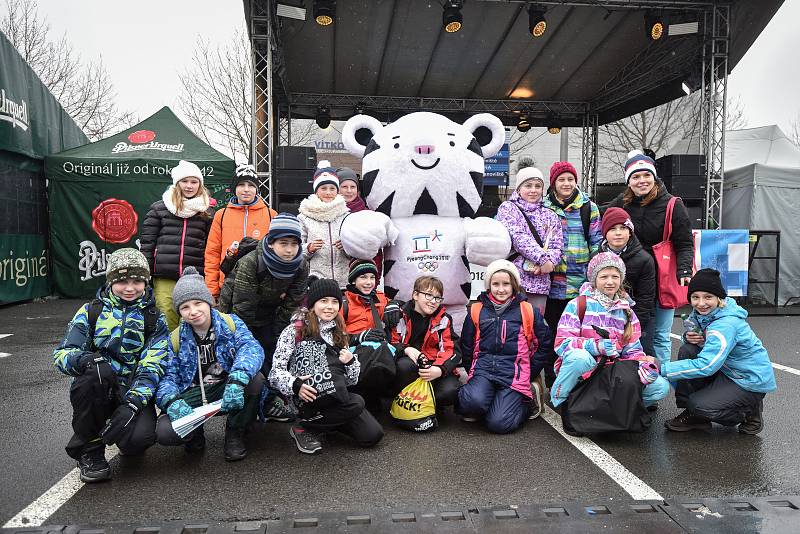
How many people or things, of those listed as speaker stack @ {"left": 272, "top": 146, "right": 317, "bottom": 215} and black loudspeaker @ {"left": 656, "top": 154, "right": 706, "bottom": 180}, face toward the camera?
2

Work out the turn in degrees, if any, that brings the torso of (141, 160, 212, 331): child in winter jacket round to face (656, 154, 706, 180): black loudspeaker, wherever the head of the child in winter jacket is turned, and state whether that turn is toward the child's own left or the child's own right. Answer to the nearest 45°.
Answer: approximately 90° to the child's own left

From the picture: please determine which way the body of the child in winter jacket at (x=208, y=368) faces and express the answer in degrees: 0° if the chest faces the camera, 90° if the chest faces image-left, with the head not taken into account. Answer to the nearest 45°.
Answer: approximately 0°

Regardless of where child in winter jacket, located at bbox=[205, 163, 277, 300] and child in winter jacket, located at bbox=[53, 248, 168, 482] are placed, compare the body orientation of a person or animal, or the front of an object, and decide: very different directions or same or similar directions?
same or similar directions

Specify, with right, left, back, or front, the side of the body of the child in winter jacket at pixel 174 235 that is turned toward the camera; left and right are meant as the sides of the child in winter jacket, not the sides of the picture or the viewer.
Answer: front

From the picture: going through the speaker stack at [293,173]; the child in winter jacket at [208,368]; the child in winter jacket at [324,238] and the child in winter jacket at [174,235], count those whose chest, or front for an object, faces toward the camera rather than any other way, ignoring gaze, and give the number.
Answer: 4

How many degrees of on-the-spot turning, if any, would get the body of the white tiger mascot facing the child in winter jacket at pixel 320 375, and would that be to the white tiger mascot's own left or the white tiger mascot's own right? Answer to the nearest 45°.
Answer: approximately 45° to the white tiger mascot's own right

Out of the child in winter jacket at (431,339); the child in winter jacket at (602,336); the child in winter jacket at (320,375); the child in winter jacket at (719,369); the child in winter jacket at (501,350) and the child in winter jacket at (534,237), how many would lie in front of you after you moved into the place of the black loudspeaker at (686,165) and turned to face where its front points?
6

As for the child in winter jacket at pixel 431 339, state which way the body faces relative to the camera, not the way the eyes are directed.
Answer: toward the camera

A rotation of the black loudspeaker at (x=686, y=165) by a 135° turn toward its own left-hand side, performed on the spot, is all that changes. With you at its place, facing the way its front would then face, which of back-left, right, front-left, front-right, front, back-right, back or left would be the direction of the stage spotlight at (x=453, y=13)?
back

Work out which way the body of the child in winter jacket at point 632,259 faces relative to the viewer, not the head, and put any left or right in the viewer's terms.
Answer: facing the viewer and to the left of the viewer

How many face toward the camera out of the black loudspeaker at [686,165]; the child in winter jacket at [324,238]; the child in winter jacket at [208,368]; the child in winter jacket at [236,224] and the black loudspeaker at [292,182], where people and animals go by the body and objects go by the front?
5

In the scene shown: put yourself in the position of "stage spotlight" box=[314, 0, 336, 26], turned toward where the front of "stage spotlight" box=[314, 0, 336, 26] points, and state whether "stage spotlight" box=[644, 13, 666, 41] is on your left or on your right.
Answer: on your left

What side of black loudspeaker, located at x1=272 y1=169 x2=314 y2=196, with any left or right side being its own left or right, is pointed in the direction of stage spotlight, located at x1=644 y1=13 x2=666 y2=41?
left
